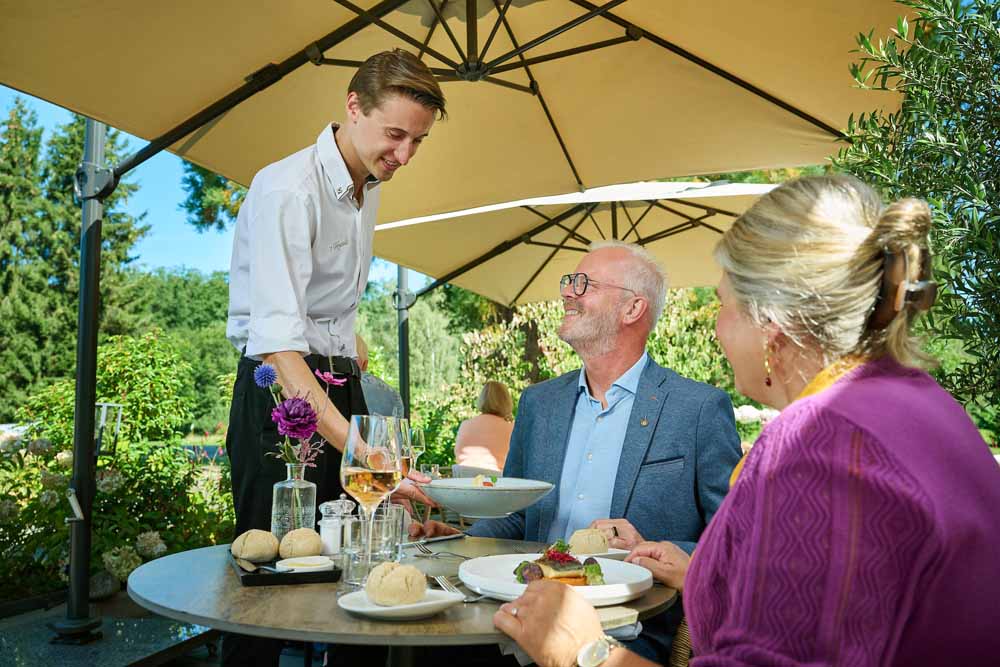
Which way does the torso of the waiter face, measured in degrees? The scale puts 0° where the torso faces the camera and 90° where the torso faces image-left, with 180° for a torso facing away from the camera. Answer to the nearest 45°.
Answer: approximately 315°

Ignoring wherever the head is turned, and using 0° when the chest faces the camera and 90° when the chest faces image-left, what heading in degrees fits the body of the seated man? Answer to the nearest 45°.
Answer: approximately 45°

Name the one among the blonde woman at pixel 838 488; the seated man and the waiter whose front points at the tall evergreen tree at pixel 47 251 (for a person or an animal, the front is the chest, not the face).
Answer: the blonde woman

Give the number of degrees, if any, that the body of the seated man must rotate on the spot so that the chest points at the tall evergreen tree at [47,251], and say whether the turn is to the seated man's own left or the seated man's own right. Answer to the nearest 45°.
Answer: approximately 90° to the seated man's own right

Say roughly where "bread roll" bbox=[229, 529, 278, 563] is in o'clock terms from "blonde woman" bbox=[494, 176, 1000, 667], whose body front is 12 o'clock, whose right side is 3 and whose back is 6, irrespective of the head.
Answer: The bread roll is roughly at 11 o'clock from the blonde woman.

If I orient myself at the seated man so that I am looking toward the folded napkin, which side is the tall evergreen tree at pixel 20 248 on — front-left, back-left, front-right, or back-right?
back-right

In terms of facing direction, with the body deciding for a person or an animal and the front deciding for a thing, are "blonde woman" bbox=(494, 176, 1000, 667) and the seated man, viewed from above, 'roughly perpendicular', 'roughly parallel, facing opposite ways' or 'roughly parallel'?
roughly perpendicular

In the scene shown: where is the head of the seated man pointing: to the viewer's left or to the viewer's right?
to the viewer's left

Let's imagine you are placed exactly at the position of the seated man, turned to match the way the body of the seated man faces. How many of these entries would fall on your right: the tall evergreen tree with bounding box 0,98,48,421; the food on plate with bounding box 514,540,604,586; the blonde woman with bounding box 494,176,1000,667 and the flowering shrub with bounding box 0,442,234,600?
2

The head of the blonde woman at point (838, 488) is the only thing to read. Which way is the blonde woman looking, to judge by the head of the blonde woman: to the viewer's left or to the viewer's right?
to the viewer's left

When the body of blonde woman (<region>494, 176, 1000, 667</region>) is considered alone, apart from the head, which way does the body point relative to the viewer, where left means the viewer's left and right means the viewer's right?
facing away from the viewer and to the left of the viewer
